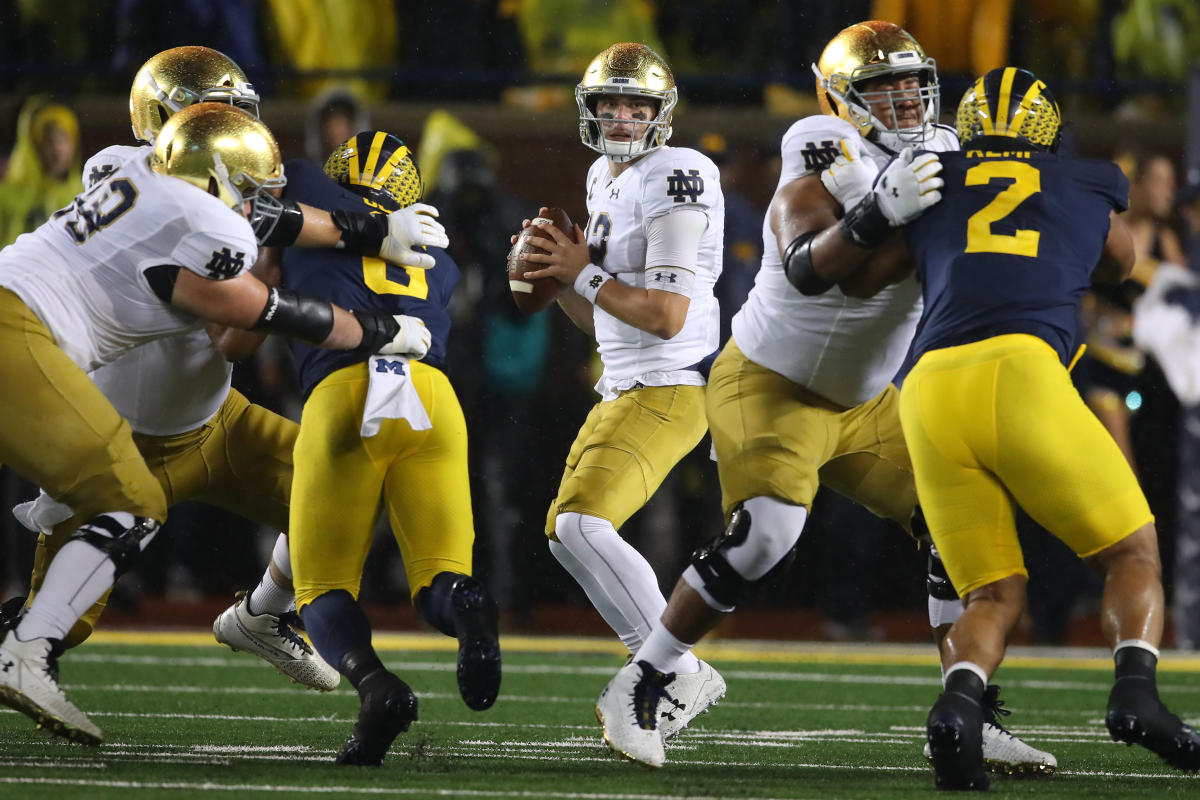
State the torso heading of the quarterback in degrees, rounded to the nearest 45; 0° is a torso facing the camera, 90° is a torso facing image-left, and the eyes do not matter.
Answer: approximately 45°

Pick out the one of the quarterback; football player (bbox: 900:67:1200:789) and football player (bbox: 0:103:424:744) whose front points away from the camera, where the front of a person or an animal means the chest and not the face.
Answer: football player (bbox: 900:67:1200:789)

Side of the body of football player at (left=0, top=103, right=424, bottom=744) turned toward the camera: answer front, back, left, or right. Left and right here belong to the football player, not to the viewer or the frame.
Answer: right

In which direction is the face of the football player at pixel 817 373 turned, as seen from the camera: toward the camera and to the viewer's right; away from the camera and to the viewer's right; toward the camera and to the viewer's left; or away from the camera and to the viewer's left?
toward the camera and to the viewer's right

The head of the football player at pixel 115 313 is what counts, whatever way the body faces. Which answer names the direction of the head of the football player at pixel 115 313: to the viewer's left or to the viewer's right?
to the viewer's right

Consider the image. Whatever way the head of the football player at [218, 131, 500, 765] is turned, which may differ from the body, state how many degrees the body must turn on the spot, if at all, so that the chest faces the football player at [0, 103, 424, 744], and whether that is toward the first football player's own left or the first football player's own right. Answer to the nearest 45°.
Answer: approximately 90° to the first football player's own left

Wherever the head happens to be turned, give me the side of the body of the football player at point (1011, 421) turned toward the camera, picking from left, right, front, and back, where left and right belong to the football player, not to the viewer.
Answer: back

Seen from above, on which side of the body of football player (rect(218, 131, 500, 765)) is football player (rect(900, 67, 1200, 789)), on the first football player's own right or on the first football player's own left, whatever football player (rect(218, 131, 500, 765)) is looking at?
on the first football player's own right

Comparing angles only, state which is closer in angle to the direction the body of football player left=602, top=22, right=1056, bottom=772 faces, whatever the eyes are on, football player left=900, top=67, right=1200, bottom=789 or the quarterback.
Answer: the football player

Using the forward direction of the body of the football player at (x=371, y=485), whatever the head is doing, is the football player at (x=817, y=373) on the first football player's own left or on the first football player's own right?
on the first football player's own right

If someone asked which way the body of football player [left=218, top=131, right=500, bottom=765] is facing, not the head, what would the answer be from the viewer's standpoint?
away from the camera

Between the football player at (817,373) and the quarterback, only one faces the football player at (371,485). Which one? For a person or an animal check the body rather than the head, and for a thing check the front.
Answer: the quarterback
